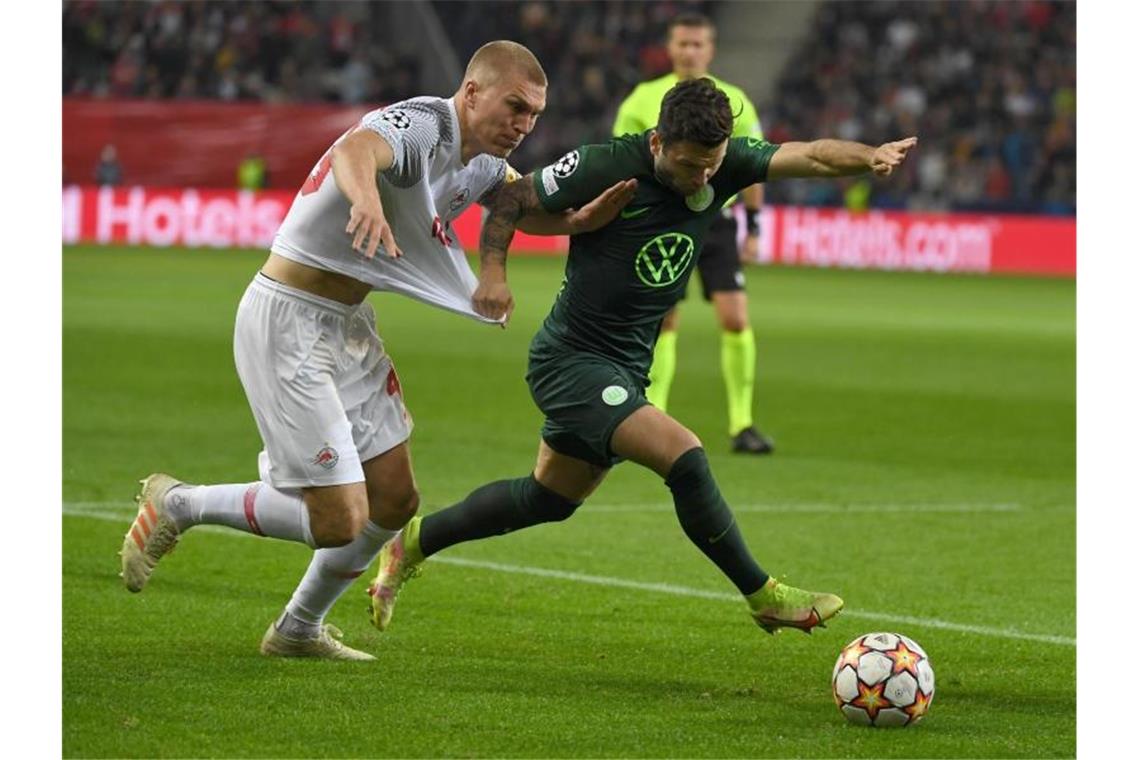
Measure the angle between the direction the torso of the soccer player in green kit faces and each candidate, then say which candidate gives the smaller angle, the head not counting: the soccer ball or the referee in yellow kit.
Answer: the soccer ball

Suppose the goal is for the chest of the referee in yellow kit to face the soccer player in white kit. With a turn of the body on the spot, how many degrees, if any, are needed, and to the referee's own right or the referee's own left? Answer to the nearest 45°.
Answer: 0° — they already face them

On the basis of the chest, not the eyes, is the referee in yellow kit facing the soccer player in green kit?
yes

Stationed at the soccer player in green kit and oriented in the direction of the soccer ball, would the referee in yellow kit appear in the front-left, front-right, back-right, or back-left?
back-left

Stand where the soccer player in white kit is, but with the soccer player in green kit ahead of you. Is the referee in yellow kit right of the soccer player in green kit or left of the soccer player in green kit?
left

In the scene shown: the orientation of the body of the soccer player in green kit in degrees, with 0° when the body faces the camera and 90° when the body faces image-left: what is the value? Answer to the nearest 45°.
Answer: approximately 315°

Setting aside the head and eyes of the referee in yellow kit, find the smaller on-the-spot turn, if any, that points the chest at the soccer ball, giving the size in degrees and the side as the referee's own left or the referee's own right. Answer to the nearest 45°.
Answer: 0° — they already face it
